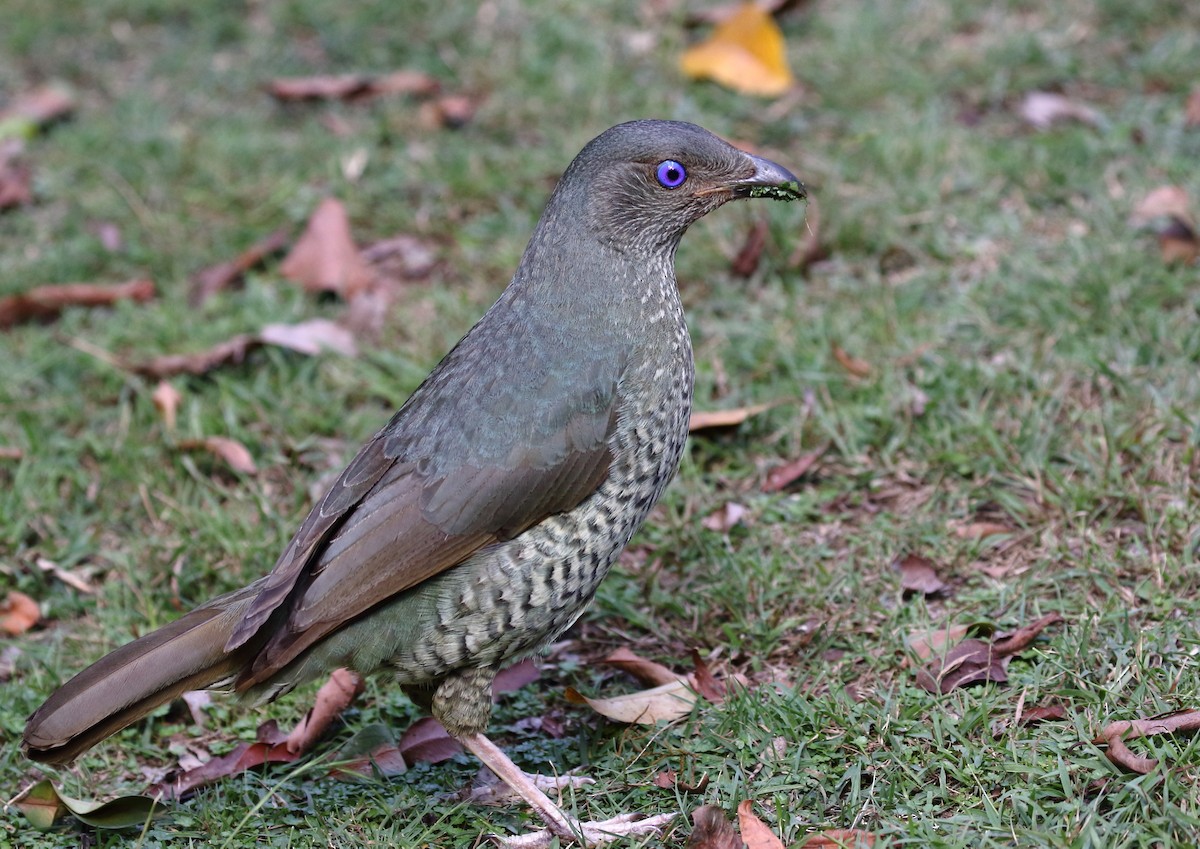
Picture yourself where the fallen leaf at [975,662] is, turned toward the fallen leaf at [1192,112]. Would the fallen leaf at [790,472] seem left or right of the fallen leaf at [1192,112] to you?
left

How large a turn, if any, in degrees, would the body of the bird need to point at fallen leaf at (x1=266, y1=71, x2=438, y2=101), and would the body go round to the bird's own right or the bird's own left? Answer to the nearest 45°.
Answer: approximately 90° to the bird's own left

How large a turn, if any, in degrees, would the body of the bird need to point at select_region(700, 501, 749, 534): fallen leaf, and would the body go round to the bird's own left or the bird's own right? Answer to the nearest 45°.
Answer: approximately 45° to the bird's own left

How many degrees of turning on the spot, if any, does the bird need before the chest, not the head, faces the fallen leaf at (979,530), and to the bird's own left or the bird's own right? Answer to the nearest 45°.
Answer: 0° — it already faces it

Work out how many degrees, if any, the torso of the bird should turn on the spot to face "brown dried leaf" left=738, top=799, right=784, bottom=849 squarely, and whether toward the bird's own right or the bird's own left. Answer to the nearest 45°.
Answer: approximately 45° to the bird's own right

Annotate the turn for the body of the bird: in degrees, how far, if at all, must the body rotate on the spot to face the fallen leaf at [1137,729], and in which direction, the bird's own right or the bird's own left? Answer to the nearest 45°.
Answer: approximately 45° to the bird's own right

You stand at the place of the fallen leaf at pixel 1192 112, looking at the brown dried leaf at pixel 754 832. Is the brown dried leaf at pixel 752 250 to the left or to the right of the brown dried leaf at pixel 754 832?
right

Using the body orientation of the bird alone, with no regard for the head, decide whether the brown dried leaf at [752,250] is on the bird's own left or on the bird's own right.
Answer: on the bird's own left

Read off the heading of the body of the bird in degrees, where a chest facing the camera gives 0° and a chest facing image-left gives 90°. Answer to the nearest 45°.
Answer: approximately 270°

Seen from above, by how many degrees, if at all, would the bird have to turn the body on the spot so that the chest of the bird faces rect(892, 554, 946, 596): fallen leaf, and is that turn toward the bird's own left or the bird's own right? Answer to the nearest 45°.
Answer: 0° — it already faces it

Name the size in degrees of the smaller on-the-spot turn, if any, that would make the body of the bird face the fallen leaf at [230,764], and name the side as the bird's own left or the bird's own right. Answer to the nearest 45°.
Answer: approximately 180°

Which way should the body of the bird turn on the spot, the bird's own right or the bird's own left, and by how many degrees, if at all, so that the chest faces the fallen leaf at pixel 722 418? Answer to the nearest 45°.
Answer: approximately 45° to the bird's own left

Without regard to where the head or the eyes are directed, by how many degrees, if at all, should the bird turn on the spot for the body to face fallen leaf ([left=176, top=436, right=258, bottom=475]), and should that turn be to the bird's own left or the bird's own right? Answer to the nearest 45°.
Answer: approximately 135° to the bird's own left
